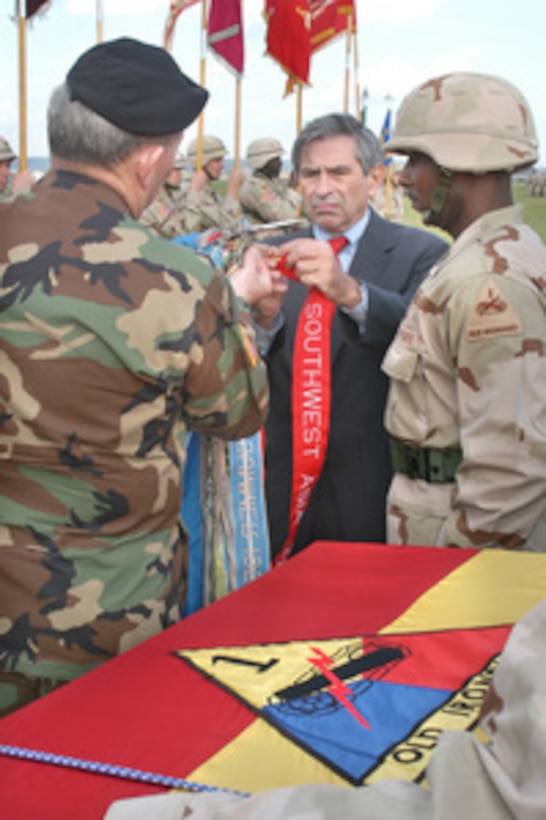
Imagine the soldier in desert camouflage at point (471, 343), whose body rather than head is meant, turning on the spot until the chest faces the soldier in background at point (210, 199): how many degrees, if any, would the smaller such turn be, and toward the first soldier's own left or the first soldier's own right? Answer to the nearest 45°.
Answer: approximately 90° to the first soldier's own right

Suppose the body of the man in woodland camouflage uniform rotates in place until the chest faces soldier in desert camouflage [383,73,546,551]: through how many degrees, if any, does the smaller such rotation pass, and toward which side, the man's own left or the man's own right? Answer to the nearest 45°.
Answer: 0° — they already face them

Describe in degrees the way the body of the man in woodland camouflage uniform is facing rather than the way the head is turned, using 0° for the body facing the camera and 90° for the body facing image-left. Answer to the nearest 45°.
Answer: approximately 225°

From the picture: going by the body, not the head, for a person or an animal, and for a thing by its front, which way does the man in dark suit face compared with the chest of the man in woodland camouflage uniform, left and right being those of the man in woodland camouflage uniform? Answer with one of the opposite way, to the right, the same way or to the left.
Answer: the opposite way

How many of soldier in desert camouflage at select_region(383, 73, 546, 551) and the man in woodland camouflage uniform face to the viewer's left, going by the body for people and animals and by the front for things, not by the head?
1

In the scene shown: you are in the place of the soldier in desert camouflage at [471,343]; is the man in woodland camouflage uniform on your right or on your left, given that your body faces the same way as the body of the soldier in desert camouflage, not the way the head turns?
on your left

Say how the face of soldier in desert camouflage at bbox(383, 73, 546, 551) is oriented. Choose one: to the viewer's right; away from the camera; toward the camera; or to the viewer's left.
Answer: to the viewer's left

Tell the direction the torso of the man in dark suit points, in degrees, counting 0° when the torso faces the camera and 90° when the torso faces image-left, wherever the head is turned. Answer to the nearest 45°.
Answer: approximately 45°

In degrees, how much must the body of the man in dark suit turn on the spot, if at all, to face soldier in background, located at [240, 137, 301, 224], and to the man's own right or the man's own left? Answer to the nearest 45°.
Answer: approximately 135° to the man's own right

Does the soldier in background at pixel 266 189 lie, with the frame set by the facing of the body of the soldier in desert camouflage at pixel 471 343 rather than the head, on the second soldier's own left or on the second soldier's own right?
on the second soldier's own right

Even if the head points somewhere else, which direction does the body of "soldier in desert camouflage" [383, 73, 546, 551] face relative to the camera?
to the viewer's left

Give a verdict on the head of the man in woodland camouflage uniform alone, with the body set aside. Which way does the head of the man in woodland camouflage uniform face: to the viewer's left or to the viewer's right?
to the viewer's right
